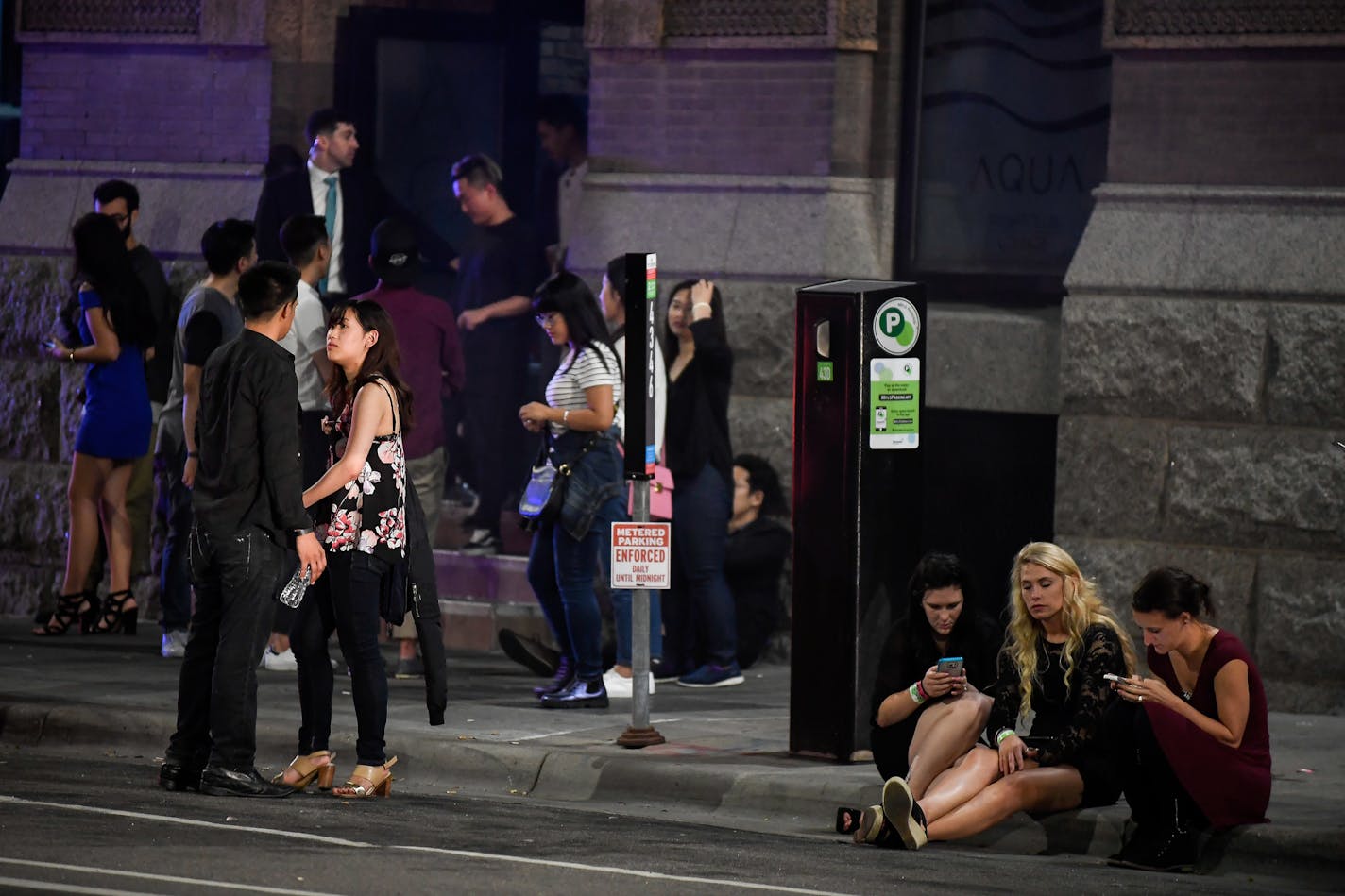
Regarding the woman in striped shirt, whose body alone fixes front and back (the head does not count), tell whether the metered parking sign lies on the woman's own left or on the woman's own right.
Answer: on the woman's own left

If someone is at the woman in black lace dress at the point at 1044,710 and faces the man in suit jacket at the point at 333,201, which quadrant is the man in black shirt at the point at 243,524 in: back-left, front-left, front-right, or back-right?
front-left

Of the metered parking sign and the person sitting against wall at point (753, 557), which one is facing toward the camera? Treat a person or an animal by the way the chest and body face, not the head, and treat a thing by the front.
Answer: the metered parking sign

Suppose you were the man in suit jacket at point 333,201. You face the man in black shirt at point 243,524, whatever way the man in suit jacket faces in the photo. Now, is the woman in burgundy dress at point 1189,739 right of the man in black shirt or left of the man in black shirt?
left

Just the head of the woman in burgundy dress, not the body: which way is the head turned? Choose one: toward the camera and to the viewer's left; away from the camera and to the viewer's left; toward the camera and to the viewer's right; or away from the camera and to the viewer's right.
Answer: toward the camera and to the viewer's left

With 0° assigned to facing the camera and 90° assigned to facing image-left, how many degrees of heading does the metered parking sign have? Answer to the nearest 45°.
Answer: approximately 0°

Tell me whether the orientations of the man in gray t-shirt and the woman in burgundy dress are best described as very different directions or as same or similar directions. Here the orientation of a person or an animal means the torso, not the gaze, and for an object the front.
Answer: very different directions

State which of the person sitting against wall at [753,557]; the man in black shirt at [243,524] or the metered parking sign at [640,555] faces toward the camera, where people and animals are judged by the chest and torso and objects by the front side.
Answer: the metered parking sign

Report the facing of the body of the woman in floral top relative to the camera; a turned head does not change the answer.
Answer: to the viewer's left

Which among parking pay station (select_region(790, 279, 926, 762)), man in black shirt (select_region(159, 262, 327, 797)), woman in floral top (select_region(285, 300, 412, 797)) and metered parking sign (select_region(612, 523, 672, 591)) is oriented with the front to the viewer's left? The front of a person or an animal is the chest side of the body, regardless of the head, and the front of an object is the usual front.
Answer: the woman in floral top

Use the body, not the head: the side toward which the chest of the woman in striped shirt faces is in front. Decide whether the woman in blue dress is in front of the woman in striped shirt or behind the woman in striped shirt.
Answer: in front
